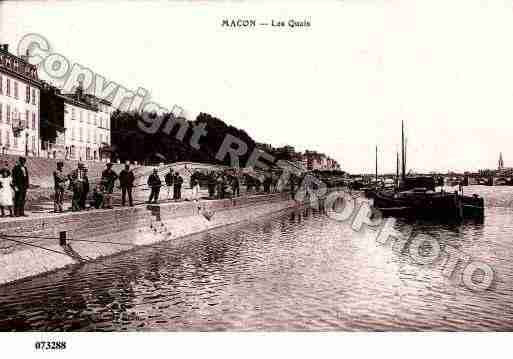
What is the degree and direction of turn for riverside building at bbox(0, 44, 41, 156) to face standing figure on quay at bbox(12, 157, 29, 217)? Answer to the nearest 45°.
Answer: approximately 45° to its right

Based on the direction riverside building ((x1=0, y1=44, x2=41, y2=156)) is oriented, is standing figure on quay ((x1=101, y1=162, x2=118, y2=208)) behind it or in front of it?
in front

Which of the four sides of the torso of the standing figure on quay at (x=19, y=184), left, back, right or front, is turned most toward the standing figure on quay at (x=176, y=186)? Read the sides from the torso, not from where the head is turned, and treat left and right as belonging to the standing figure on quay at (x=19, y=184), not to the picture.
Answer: left

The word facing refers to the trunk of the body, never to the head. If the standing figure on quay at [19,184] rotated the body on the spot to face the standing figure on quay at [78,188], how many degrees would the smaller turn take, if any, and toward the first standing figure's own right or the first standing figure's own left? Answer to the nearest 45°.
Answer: approximately 90° to the first standing figure's own left

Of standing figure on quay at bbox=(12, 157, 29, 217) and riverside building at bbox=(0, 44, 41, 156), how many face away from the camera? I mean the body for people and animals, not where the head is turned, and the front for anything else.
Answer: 0

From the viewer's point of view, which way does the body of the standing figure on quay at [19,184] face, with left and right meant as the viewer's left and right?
facing the viewer and to the right of the viewer
